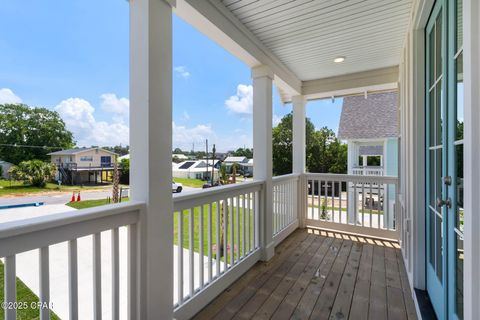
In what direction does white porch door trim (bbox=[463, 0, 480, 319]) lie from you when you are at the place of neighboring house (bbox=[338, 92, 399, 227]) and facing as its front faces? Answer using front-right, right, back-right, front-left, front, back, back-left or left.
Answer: left
